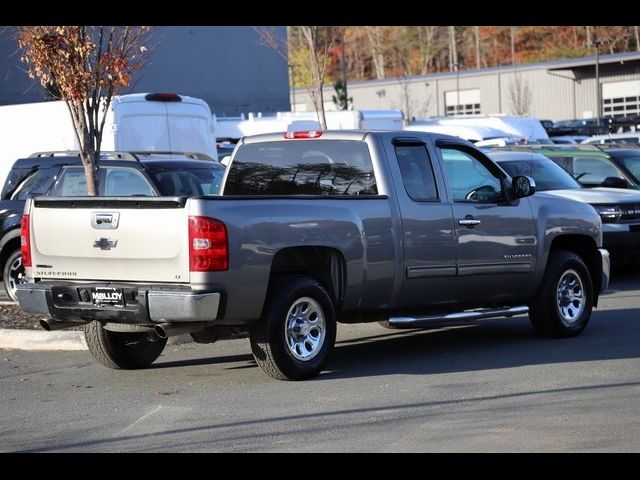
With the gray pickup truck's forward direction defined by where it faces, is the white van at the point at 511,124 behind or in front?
in front

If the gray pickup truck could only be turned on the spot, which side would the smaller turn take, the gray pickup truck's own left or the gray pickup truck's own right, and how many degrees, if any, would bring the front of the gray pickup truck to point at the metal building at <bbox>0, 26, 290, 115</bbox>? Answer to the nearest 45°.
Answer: approximately 45° to the gray pickup truck's own left

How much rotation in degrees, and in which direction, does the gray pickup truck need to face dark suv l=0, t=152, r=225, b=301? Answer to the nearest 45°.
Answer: approximately 90° to its left

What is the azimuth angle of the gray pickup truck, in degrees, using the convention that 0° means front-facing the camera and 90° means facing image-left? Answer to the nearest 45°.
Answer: approximately 225°
